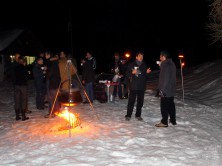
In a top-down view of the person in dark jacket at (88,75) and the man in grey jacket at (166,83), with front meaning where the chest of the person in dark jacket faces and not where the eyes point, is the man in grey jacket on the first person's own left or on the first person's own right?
on the first person's own left

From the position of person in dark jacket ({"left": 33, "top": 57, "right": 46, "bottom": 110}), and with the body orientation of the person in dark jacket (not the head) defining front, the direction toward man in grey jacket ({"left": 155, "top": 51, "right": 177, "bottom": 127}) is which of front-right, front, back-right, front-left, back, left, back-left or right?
front

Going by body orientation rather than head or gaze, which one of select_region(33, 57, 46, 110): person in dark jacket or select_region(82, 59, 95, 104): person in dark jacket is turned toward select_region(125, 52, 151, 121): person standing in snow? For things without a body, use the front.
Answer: select_region(33, 57, 46, 110): person in dark jacket

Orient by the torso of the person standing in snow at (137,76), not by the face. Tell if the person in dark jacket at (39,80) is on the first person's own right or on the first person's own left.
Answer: on the first person's own right

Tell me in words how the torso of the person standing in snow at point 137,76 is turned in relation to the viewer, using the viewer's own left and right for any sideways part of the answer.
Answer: facing the viewer

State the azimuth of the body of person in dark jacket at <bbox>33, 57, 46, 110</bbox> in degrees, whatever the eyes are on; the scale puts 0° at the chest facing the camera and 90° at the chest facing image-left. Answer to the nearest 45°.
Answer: approximately 315°

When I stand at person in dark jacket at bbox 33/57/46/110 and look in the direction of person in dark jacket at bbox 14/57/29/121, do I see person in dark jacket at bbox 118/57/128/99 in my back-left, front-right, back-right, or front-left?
back-left

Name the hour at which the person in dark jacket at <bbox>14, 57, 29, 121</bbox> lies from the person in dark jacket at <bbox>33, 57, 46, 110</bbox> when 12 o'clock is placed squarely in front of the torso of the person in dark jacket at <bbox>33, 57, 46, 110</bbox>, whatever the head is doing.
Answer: the person in dark jacket at <bbox>14, 57, 29, 121</bbox> is roughly at 2 o'clock from the person in dark jacket at <bbox>33, 57, 46, 110</bbox>.

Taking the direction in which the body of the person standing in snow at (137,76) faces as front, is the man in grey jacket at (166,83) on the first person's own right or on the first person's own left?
on the first person's own left
